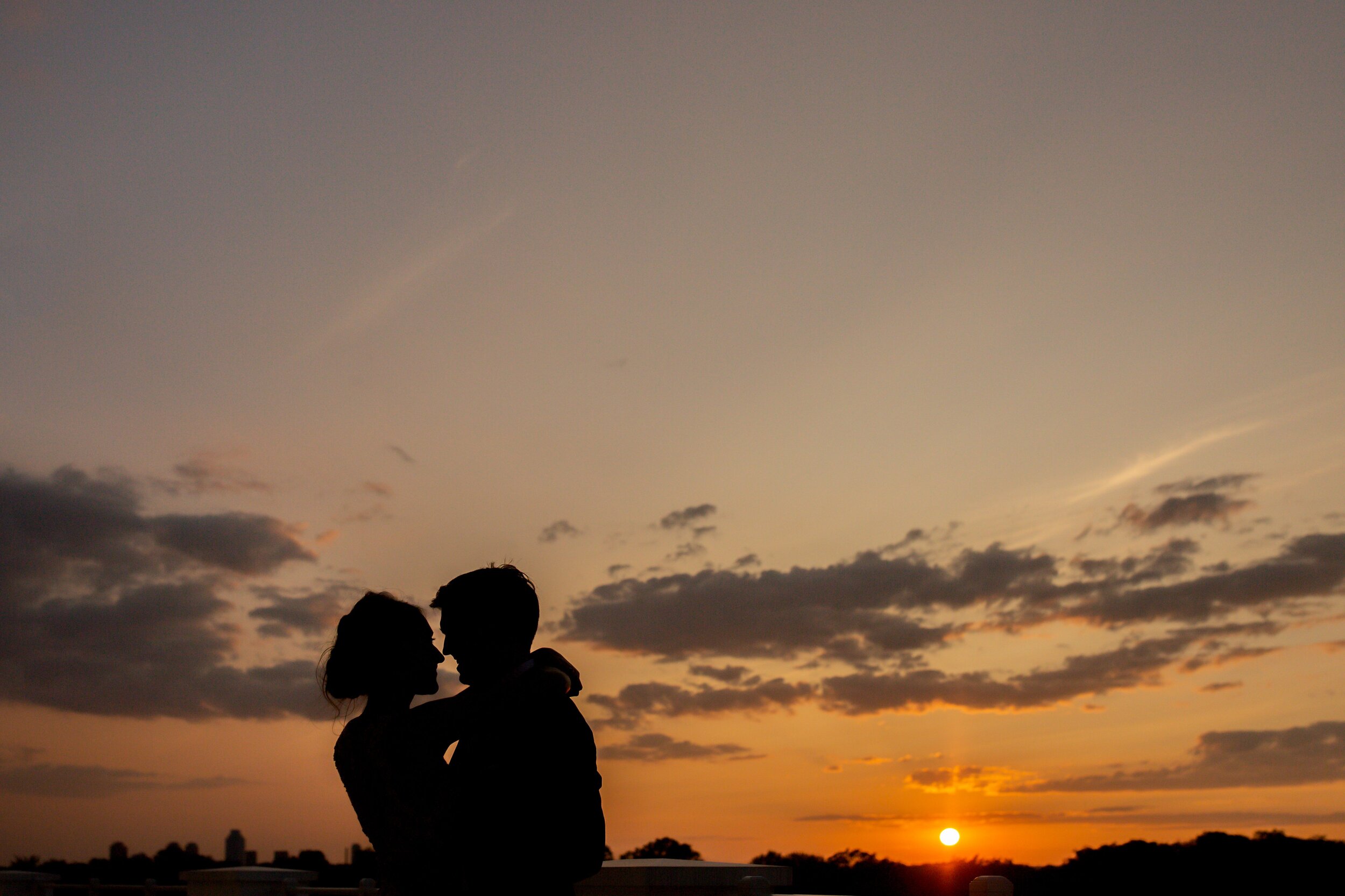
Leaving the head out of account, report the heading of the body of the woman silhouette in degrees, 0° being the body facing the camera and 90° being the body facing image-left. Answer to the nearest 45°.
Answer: approximately 270°

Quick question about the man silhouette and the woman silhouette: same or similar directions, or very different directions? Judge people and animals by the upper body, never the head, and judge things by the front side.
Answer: very different directions

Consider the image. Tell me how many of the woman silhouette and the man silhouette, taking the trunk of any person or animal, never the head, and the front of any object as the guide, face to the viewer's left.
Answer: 1

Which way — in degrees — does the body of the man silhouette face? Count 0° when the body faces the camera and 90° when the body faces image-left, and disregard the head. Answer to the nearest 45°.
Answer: approximately 90°

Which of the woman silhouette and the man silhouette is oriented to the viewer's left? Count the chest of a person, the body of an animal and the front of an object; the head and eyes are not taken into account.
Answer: the man silhouette
